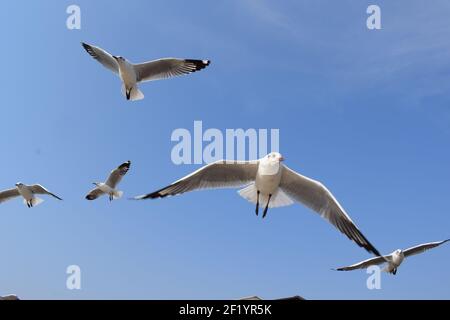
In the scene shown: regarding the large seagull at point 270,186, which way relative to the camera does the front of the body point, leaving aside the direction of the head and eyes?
toward the camera

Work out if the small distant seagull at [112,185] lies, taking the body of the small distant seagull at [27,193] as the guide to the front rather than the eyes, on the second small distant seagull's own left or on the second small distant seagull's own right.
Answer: on the second small distant seagull's own left

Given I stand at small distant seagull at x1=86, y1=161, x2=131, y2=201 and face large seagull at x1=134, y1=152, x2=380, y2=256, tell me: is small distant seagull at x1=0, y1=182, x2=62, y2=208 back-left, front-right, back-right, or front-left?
back-right

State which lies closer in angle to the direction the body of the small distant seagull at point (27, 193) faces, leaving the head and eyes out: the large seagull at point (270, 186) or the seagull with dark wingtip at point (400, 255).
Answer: the large seagull

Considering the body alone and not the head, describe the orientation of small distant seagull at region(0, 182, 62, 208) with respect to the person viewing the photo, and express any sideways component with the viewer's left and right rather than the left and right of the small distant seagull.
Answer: facing the viewer and to the left of the viewer

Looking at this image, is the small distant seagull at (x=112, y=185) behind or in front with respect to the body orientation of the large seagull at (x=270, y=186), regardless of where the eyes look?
behind

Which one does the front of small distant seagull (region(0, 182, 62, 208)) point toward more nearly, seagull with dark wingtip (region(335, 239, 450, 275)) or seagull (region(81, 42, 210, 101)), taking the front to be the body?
the seagull

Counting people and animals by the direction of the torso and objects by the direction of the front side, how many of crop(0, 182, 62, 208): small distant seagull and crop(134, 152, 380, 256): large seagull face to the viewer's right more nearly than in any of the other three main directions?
0
